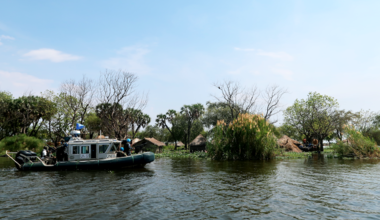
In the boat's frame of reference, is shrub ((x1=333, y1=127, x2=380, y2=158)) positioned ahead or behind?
ahead

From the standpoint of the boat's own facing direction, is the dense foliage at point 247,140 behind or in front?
in front

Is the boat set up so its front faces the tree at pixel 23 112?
no

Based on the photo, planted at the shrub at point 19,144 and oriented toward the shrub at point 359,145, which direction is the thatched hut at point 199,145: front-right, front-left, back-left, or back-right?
front-left

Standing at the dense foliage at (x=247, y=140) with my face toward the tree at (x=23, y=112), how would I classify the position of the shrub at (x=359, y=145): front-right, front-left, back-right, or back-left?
back-right

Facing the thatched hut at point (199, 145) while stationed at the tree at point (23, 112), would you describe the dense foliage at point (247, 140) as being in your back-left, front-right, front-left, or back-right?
front-right

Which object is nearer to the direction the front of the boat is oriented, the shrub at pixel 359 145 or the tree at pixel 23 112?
the shrub

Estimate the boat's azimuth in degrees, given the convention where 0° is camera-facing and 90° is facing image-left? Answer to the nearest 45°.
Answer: approximately 270°

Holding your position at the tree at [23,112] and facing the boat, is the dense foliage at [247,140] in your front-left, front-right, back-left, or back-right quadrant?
front-left

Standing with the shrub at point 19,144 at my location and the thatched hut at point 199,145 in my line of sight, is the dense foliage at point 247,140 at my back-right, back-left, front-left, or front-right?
front-right

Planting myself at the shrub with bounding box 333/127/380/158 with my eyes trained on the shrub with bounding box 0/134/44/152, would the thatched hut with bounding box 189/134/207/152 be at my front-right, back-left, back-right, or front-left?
front-right
